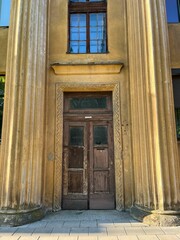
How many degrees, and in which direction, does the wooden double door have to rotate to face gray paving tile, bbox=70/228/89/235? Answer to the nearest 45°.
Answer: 0° — it already faces it

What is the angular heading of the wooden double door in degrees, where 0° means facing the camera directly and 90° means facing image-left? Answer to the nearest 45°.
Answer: approximately 0°

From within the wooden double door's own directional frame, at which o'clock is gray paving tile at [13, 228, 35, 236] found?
The gray paving tile is roughly at 1 o'clock from the wooden double door.

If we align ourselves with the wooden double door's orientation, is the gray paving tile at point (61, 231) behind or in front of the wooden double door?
in front

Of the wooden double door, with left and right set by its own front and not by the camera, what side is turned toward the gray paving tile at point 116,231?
front

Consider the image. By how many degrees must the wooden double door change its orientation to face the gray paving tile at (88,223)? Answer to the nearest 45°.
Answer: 0° — it already faces it

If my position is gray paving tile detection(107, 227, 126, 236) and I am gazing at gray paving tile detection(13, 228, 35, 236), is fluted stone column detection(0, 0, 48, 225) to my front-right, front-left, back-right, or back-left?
front-right

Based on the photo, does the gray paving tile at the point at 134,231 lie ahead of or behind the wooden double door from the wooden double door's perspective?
ahead

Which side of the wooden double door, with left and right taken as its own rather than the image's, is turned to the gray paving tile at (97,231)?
front

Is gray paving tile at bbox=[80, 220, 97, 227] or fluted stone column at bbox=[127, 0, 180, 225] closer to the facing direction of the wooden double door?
the gray paving tile

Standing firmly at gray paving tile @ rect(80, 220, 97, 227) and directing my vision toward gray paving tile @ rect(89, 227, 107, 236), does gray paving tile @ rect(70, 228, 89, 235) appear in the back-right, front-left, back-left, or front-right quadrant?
front-right

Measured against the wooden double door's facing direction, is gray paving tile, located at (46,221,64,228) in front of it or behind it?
in front
